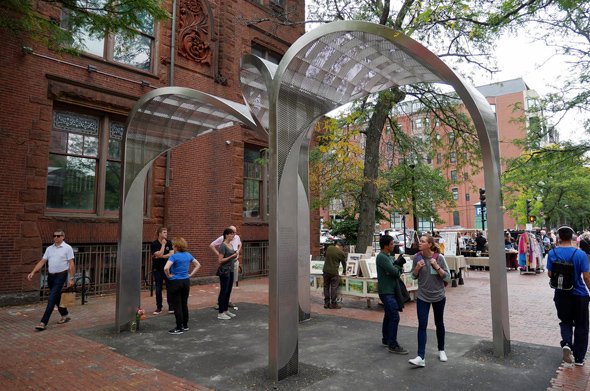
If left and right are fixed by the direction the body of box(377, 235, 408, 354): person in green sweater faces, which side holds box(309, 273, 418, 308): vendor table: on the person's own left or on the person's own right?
on the person's own left

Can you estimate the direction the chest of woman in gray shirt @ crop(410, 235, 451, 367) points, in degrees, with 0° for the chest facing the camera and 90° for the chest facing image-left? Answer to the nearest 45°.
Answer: approximately 45°

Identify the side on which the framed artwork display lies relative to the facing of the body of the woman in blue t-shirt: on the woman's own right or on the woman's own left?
on the woman's own right

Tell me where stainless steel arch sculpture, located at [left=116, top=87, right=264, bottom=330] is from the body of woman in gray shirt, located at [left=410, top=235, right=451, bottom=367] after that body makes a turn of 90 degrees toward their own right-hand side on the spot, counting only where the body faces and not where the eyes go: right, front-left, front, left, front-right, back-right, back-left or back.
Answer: front-left

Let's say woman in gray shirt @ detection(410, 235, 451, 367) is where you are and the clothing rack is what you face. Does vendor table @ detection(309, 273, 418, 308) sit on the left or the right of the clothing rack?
left

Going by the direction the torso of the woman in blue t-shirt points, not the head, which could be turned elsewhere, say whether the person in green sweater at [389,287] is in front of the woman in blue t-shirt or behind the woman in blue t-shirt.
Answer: behind

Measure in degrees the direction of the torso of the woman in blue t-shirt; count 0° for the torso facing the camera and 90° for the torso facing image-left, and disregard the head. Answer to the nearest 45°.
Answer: approximately 135°

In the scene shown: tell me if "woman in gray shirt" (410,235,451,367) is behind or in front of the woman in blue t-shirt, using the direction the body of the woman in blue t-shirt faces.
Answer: behind
